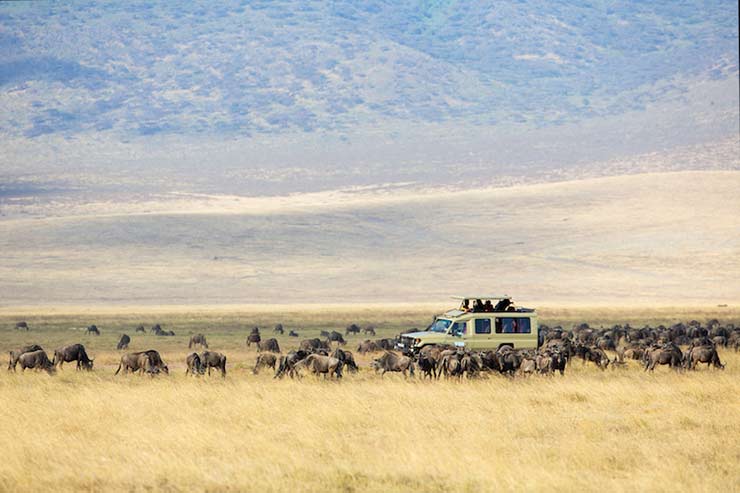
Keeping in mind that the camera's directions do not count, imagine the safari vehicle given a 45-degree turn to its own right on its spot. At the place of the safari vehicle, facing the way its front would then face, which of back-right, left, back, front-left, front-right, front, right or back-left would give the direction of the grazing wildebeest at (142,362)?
front

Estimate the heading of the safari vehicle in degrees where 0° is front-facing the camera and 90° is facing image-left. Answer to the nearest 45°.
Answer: approximately 45°

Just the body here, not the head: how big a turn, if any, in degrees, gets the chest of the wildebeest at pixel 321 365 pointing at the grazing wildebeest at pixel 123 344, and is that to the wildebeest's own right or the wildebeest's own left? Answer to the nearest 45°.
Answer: approximately 45° to the wildebeest's own right

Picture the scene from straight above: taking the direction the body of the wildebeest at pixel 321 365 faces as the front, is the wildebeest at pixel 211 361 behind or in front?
in front

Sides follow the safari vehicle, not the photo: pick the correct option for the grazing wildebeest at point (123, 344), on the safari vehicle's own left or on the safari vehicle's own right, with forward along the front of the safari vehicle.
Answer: on the safari vehicle's own right

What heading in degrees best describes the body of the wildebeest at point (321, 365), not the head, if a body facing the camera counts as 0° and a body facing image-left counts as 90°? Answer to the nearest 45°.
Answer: approximately 90°

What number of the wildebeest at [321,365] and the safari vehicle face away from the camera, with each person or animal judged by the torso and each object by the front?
0

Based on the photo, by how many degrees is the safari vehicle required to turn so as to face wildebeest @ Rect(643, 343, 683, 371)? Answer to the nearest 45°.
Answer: approximately 135° to its left
